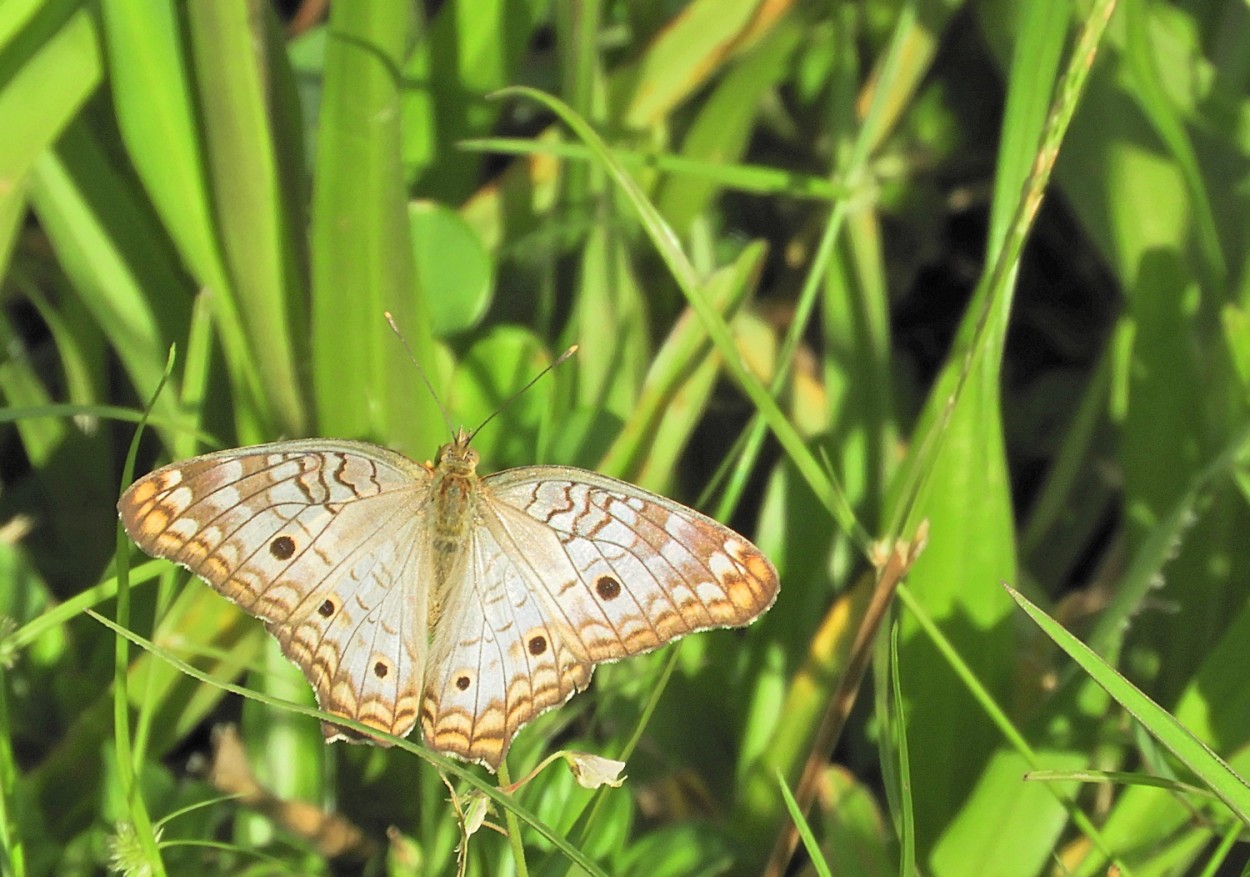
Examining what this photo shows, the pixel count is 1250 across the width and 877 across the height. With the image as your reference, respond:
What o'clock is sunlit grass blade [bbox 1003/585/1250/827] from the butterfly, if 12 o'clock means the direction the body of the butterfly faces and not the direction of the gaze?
The sunlit grass blade is roughly at 4 o'clock from the butterfly.

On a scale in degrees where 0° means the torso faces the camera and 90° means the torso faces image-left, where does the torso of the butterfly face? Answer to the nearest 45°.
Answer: approximately 180°
